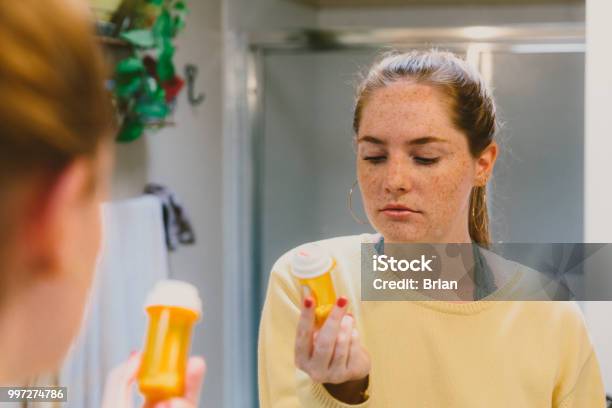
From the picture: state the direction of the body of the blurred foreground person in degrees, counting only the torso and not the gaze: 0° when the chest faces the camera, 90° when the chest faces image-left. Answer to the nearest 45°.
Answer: approximately 225°

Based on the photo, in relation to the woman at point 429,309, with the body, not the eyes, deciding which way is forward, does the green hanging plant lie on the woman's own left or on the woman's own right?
on the woman's own right

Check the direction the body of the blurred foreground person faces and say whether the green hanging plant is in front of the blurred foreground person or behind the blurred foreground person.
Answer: in front

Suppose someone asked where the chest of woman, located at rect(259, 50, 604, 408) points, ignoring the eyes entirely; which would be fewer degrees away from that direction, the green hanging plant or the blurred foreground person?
the blurred foreground person

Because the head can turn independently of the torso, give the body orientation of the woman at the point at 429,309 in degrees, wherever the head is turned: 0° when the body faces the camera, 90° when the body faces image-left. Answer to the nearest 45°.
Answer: approximately 0°

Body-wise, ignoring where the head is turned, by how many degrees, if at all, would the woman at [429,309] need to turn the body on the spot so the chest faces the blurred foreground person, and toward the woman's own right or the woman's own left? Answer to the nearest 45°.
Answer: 0° — they already face them
